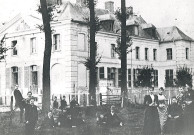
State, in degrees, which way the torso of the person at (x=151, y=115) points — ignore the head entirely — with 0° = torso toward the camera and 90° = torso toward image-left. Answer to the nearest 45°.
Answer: approximately 0°

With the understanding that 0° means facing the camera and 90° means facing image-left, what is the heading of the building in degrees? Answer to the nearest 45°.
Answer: approximately 315°

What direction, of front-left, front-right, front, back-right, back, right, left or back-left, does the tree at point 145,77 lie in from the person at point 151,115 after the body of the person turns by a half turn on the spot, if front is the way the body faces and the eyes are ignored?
front

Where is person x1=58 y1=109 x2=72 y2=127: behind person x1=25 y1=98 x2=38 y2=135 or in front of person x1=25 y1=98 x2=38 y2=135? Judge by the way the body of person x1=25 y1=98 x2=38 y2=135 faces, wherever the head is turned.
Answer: behind

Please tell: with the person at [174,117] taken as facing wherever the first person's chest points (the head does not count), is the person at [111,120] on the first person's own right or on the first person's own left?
on the first person's own right

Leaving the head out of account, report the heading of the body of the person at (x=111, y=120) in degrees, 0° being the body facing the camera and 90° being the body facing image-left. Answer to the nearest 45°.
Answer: approximately 0°

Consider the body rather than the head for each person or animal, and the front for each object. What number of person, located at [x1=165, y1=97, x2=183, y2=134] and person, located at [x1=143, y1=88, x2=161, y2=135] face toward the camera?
2

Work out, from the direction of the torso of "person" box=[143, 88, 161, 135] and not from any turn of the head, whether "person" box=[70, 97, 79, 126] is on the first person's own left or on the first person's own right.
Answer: on the first person's own right
